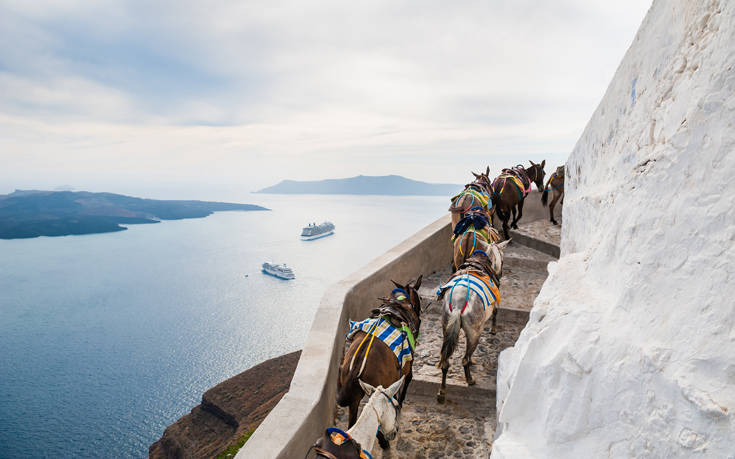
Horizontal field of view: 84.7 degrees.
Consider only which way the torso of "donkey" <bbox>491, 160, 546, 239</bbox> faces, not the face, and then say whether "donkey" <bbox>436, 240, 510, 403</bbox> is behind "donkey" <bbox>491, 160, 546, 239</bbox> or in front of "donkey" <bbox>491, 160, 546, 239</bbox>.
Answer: behind

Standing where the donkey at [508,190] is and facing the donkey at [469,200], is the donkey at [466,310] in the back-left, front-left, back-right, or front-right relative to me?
front-left

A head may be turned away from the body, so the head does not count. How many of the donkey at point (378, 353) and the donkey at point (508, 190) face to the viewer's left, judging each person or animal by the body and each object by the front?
0

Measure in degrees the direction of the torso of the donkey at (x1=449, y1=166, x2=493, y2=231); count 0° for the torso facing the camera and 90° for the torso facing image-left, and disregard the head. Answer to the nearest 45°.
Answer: approximately 225°

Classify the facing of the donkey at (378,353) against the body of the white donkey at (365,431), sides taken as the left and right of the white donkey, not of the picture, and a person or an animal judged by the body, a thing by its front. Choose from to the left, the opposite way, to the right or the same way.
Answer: the same way

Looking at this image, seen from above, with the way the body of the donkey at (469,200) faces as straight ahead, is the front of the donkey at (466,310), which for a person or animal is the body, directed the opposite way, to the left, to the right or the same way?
the same way

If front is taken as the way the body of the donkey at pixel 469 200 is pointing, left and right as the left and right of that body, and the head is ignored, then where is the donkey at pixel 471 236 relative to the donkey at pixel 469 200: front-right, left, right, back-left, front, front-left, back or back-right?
back-right

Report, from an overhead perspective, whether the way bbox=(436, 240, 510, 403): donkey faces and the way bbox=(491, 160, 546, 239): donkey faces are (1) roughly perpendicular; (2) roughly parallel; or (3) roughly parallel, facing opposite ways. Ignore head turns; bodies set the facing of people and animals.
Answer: roughly parallel

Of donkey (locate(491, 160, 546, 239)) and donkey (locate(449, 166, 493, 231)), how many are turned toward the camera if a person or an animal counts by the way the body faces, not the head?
0

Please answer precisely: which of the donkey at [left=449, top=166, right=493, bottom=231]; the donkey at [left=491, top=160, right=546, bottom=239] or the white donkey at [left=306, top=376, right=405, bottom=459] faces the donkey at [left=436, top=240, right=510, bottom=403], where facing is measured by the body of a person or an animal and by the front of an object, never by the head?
the white donkey

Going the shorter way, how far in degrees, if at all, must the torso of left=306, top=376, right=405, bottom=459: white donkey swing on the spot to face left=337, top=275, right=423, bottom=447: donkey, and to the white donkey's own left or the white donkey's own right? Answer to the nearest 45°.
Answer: approximately 45° to the white donkey's own left

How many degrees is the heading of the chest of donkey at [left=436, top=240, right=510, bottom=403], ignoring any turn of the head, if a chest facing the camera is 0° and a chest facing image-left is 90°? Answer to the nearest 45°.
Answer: approximately 225°

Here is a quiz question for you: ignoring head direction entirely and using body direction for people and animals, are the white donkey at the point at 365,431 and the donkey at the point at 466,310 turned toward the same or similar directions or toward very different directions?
same or similar directions

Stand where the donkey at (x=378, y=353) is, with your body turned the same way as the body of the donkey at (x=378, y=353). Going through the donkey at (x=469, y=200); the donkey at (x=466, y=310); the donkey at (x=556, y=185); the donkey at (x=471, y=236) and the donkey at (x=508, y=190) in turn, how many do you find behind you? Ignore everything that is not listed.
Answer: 0

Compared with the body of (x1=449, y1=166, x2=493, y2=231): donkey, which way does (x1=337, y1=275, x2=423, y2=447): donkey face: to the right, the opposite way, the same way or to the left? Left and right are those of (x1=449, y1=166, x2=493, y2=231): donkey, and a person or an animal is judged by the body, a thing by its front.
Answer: the same way

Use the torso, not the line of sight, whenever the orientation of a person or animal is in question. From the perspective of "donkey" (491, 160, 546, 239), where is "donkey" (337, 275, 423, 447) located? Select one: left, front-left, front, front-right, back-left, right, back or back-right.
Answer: back-right

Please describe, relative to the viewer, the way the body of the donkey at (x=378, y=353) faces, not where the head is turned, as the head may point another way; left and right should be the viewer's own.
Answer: facing away from the viewer and to the right of the viewer

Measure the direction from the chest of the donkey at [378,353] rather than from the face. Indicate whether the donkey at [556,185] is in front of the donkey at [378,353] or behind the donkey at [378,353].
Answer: in front

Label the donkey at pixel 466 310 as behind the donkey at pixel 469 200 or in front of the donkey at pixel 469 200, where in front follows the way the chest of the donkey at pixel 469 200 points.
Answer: behind
